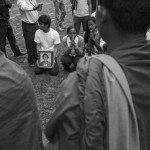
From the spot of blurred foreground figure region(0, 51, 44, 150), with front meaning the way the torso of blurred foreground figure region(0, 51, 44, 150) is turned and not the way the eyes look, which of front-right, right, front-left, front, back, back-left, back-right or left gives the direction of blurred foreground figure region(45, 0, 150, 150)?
back-right

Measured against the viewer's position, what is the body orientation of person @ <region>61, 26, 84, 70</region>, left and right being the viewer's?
facing the viewer

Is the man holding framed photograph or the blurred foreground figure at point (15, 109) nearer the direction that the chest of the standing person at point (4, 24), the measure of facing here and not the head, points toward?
the man holding framed photograph

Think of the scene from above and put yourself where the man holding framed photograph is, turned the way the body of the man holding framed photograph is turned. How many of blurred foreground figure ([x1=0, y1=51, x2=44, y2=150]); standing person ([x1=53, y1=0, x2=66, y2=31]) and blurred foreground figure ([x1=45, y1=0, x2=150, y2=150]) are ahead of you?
2

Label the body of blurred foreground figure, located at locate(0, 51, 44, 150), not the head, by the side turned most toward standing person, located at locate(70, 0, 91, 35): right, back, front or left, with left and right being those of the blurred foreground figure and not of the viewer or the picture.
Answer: front

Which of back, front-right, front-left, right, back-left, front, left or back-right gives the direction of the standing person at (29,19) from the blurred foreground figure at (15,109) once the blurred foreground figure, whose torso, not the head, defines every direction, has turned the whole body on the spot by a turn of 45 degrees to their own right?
front-left

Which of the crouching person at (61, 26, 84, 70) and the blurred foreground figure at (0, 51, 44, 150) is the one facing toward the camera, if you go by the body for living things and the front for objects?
the crouching person

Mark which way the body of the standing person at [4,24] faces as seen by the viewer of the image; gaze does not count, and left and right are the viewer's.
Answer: facing to the right of the viewer

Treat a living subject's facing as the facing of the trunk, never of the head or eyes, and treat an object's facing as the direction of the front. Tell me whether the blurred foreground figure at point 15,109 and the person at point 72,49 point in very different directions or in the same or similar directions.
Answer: very different directions

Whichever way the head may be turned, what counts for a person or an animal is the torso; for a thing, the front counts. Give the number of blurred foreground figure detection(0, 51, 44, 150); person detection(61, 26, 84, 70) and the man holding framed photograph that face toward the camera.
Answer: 2

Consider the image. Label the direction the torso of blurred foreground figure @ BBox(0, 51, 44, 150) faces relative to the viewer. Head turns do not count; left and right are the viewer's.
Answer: facing away from the viewer
